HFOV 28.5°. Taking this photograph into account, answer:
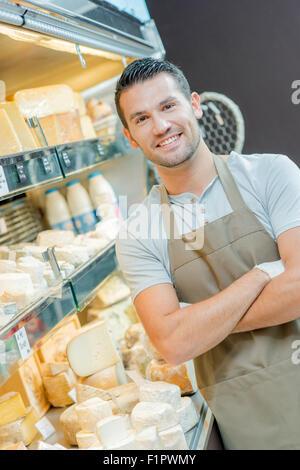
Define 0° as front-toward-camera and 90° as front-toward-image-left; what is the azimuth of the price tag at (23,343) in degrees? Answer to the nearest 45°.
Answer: approximately 315°

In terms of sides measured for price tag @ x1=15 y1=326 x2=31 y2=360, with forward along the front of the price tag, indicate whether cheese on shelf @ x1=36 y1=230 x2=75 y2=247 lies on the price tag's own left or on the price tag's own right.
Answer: on the price tag's own left

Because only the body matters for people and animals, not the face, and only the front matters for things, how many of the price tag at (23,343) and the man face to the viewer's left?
0

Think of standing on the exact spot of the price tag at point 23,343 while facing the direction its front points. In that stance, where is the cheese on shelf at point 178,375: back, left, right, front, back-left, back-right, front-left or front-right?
left

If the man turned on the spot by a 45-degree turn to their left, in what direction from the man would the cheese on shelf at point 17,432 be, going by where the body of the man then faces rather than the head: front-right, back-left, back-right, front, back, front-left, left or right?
back-right

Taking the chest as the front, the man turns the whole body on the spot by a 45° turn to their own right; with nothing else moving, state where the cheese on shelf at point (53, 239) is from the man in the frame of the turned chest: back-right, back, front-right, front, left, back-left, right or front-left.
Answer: right

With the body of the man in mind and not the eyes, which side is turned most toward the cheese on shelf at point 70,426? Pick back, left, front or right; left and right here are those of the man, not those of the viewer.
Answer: right

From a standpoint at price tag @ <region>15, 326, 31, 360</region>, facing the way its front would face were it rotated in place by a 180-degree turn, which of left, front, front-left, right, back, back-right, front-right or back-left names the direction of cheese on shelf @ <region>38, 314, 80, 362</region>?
front-right
